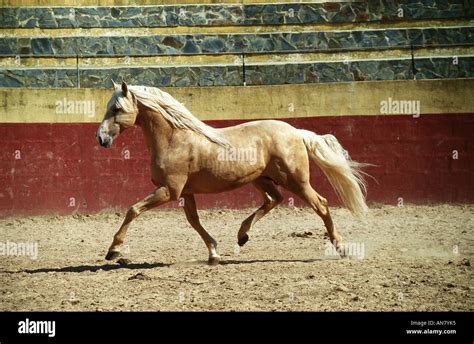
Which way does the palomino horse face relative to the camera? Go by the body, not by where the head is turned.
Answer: to the viewer's left
